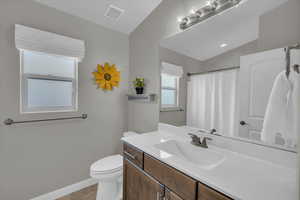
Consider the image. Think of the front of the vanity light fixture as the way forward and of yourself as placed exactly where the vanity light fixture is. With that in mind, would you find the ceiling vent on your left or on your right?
on your right

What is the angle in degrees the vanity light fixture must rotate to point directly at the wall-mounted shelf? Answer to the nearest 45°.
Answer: approximately 90° to its right

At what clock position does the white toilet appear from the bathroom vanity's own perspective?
The white toilet is roughly at 2 o'clock from the bathroom vanity.

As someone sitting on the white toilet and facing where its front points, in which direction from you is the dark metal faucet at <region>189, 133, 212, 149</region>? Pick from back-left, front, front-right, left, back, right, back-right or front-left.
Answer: left

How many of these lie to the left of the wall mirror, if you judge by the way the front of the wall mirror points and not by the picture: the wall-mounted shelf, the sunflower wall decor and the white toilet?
0

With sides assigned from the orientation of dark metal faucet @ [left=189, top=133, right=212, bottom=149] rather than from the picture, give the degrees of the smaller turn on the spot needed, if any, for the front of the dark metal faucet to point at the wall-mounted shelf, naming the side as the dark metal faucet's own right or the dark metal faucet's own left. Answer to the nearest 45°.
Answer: approximately 90° to the dark metal faucet's own right

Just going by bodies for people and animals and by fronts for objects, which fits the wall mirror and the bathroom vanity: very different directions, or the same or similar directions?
same or similar directions

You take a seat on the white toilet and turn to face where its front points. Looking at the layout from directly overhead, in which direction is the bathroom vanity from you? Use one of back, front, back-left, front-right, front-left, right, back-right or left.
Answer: left

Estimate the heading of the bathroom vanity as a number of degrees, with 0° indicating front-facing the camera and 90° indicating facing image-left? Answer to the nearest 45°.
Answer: approximately 45°

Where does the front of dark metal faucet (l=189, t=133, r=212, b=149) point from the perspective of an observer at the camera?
facing the viewer and to the left of the viewer

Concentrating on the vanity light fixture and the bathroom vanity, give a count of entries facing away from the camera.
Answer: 0

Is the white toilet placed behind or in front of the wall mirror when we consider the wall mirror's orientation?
in front

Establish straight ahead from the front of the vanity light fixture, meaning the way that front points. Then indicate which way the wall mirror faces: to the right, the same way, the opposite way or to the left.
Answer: the same way

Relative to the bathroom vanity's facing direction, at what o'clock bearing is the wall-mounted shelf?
The wall-mounted shelf is roughly at 3 o'clock from the bathroom vanity.

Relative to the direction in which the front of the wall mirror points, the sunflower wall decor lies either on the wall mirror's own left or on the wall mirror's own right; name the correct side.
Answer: on the wall mirror's own right

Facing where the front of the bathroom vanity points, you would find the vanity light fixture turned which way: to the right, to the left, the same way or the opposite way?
the same way
